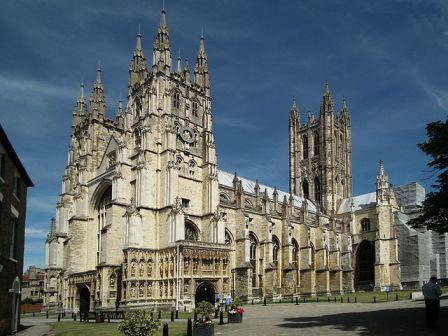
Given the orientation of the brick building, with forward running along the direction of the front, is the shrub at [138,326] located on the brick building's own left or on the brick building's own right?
on the brick building's own right

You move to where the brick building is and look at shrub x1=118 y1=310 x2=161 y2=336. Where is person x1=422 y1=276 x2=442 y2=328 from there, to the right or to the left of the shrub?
left

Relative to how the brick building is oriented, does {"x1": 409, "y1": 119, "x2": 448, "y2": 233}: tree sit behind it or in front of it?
in front

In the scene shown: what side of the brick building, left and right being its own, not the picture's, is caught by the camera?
right

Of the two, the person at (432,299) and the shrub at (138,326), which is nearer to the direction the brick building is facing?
the person

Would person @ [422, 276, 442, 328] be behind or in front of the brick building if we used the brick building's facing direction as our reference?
in front
